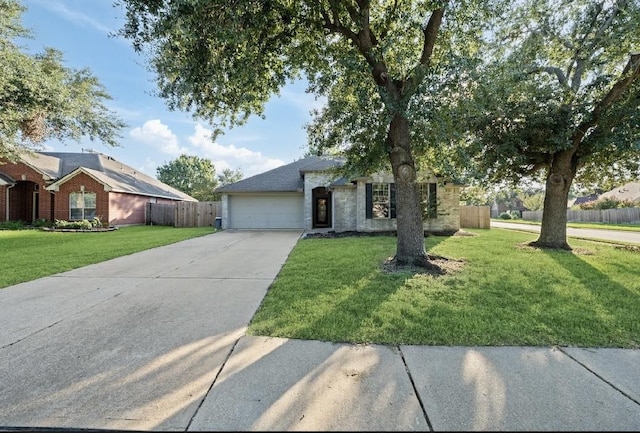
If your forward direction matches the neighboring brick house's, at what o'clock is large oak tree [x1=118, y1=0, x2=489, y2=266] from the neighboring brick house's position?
The large oak tree is roughly at 10 o'clock from the neighboring brick house.

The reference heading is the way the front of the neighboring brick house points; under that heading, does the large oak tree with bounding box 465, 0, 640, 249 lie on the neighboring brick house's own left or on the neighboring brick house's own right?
on the neighboring brick house's own left

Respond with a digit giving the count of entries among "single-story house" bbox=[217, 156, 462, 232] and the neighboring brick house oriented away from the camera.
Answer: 0

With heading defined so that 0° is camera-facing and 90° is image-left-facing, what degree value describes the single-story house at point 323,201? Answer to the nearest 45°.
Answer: approximately 0°

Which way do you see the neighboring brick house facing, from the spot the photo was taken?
facing the viewer and to the left of the viewer

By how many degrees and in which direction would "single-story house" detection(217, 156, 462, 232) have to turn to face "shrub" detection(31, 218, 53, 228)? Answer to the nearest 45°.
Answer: approximately 90° to its right

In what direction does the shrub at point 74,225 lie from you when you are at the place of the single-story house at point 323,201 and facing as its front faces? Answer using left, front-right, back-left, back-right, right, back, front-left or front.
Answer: right

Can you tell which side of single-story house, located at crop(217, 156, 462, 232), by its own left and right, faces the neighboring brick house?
right

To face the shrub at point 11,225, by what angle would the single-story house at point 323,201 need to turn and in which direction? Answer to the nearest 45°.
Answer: approximately 90° to its right
